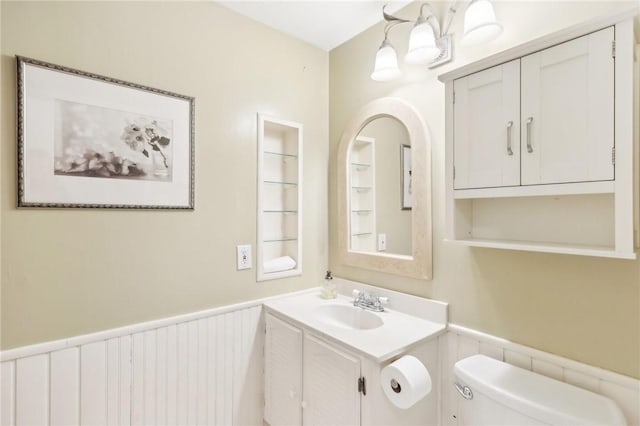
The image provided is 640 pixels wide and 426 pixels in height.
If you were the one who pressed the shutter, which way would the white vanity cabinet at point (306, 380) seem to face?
facing the viewer and to the left of the viewer

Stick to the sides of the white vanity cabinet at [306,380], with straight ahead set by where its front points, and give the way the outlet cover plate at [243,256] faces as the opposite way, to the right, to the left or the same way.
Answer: to the left

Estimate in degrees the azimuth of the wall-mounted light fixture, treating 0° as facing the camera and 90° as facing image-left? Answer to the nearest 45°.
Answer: approximately 45°

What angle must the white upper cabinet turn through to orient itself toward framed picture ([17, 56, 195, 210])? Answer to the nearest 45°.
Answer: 0° — it already faces it

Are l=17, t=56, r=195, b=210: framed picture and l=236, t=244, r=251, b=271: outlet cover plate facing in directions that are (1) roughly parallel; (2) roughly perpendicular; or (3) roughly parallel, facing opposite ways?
roughly parallel

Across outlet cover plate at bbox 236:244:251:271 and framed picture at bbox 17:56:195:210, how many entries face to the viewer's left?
0

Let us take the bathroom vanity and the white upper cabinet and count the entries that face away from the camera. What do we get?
0

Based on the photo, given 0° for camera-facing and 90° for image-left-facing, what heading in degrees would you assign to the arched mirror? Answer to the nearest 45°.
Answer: approximately 45°
